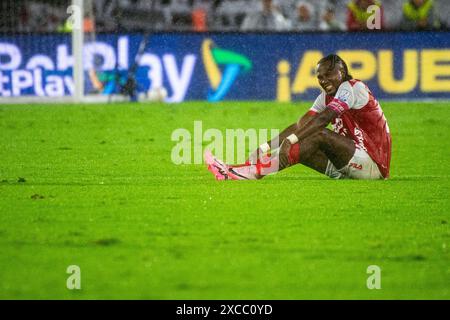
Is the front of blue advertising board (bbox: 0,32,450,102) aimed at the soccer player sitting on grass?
yes

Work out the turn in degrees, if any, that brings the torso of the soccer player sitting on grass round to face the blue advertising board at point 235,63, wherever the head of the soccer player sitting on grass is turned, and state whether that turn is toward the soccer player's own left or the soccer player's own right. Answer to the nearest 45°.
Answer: approximately 90° to the soccer player's own right

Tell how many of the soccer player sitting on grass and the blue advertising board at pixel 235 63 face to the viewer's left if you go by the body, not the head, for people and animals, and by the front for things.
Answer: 1

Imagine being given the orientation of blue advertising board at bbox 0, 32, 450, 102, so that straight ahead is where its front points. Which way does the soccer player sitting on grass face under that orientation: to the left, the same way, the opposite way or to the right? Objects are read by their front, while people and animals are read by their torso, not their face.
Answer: to the right

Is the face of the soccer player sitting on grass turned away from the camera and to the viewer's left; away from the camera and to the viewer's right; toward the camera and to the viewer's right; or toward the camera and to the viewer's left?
toward the camera and to the viewer's left

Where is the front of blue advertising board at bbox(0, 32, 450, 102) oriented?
toward the camera

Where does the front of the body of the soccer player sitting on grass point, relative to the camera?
to the viewer's left
